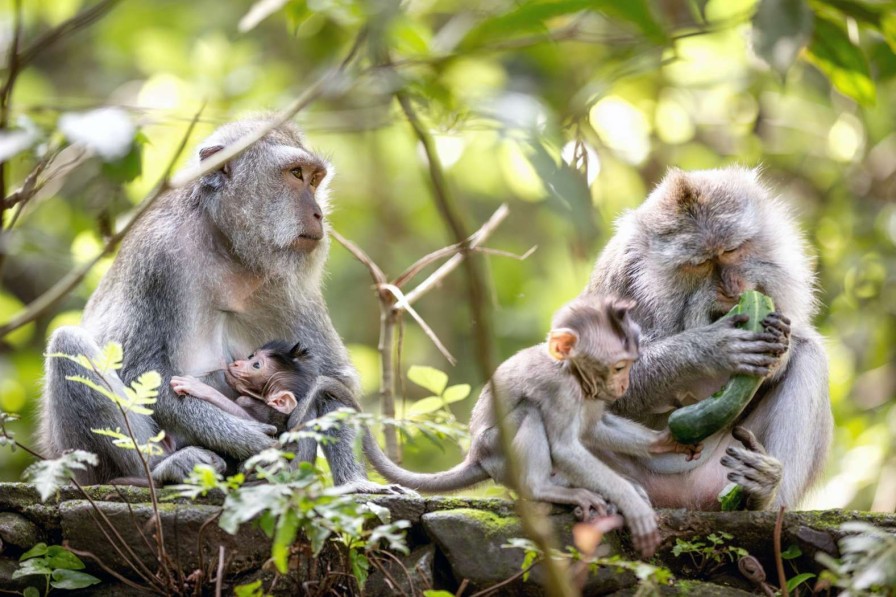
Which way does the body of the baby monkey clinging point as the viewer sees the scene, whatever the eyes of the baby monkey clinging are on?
to the viewer's left

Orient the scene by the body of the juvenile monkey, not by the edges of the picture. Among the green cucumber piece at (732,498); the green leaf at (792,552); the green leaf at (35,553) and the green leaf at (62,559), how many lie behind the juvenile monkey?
2

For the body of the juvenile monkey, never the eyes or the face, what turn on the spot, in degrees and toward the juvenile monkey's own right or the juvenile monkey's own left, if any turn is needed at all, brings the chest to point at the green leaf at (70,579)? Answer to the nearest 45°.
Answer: approximately 180°

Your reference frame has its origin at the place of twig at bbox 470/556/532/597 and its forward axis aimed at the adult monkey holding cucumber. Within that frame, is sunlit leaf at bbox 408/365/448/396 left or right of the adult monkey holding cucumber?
left

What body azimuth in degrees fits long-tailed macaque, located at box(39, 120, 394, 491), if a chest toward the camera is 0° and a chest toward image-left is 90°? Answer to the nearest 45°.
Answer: approximately 315°

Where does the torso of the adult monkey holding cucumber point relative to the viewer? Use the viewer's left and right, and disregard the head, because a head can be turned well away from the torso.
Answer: facing the viewer

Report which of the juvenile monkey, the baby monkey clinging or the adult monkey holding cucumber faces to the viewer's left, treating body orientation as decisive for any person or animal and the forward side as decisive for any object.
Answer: the baby monkey clinging

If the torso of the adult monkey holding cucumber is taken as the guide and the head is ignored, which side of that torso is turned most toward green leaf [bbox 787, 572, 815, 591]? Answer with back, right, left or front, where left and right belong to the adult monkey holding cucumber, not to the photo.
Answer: front

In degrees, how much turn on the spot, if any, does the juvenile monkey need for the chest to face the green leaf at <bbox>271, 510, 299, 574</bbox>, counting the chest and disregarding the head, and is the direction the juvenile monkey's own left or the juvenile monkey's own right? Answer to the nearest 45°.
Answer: approximately 135° to the juvenile monkey's own right

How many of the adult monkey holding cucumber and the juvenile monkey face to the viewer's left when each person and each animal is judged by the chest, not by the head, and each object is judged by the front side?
0

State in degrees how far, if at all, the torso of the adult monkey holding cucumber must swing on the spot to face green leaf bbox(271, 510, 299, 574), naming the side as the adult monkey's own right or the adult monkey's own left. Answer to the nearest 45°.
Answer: approximately 45° to the adult monkey's own right

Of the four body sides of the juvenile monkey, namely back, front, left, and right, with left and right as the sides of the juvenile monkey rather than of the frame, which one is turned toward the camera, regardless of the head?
right

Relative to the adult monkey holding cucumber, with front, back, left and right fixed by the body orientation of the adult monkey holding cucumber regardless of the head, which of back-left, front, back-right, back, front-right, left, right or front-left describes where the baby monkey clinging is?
right

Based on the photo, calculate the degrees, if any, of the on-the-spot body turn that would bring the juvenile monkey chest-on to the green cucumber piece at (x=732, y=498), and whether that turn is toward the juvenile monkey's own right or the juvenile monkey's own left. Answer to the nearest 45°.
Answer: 0° — it already faces it
